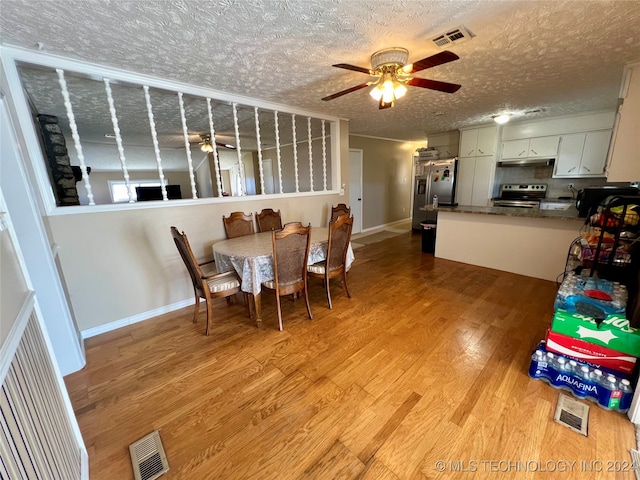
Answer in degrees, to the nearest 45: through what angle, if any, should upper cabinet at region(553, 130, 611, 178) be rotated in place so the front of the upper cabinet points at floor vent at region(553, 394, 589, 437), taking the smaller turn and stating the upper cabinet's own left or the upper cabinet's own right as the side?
0° — it already faces it

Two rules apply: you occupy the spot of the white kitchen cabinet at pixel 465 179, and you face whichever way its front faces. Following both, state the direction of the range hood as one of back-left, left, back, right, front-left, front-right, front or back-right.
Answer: left

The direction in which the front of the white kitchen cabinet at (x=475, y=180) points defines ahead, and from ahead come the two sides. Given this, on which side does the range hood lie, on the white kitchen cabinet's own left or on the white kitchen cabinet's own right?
on the white kitchen cabinet's own left

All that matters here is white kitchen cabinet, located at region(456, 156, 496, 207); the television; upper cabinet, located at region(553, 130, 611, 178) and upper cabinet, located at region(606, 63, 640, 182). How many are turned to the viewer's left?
1

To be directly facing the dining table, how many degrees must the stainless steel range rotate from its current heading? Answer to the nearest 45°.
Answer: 0° — it already faces it

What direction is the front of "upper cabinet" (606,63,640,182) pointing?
to the viewer's left

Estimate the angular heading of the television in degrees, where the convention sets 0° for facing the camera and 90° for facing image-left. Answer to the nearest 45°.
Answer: approximately 0°

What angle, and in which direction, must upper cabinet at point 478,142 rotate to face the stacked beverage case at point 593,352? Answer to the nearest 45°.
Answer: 0° — it already faces it

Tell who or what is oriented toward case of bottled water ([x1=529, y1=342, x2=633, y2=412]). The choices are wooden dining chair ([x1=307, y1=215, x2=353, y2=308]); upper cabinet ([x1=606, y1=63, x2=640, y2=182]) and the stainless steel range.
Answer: the stainless steel range

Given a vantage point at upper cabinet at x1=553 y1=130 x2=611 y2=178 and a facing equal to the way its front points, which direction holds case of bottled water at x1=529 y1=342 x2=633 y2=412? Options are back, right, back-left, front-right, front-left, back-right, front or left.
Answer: front

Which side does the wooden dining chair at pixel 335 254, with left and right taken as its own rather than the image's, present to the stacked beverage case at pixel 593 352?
back

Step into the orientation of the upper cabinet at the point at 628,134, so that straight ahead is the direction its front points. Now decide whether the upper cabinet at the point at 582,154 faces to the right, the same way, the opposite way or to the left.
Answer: to the left

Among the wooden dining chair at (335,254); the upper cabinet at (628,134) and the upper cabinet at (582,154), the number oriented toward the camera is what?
1
